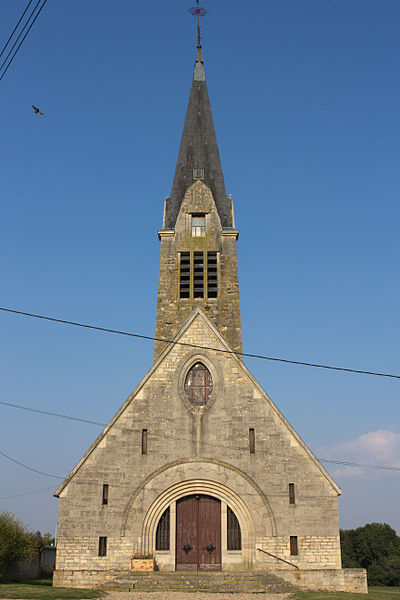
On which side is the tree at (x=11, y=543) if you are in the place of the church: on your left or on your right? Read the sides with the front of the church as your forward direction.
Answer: on your right

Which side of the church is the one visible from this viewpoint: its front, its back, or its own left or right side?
front
